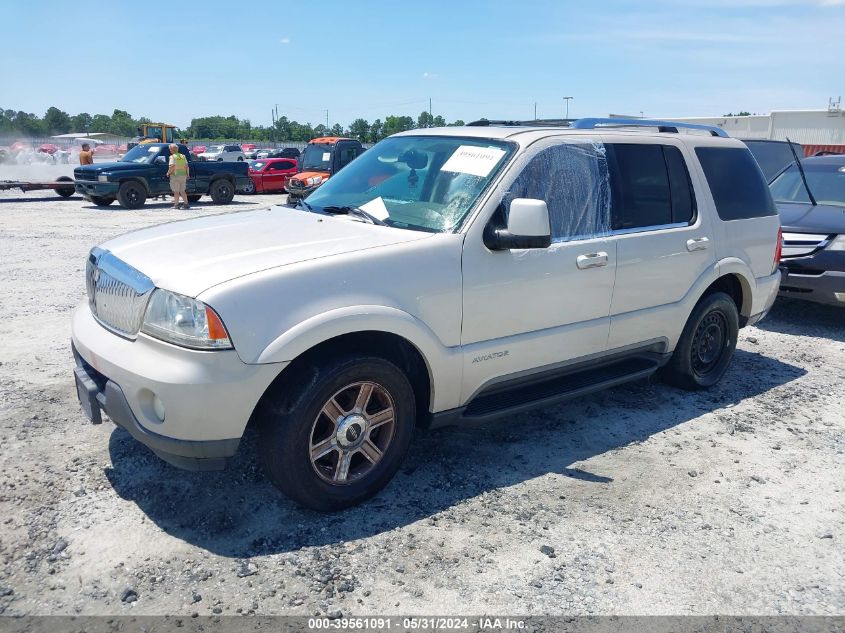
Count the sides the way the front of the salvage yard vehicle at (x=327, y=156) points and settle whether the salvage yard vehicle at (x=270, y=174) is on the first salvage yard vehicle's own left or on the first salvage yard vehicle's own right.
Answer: on the first salvage yard vehicle's own right

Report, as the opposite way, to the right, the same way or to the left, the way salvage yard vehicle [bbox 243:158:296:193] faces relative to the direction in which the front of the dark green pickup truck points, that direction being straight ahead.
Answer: the same way

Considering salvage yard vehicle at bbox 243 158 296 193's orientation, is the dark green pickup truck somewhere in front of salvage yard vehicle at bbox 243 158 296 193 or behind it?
in front

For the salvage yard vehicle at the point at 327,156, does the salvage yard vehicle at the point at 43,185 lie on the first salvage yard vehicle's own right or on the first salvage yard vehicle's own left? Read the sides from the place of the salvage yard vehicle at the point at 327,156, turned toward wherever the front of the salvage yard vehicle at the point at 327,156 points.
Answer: on the first salvage yard vehicle's own right

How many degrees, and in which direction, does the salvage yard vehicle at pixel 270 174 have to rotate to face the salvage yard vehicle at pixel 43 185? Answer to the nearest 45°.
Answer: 0° — it already faces it

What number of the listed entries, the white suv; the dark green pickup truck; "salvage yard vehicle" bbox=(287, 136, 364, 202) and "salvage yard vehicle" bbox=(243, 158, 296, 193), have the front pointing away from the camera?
0

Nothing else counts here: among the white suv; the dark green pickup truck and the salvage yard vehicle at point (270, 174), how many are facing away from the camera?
0

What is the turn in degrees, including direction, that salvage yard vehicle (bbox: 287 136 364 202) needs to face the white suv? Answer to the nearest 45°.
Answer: approximately 45° to its left

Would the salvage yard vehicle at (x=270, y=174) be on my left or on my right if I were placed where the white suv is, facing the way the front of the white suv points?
on my right

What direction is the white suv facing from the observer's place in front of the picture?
facing the viewer and to the left of the viewer

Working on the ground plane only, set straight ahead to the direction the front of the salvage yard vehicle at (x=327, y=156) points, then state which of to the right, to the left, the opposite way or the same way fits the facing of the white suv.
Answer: the same way

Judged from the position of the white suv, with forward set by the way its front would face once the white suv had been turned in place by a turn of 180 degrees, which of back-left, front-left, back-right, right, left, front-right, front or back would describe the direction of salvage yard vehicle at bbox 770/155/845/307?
front
